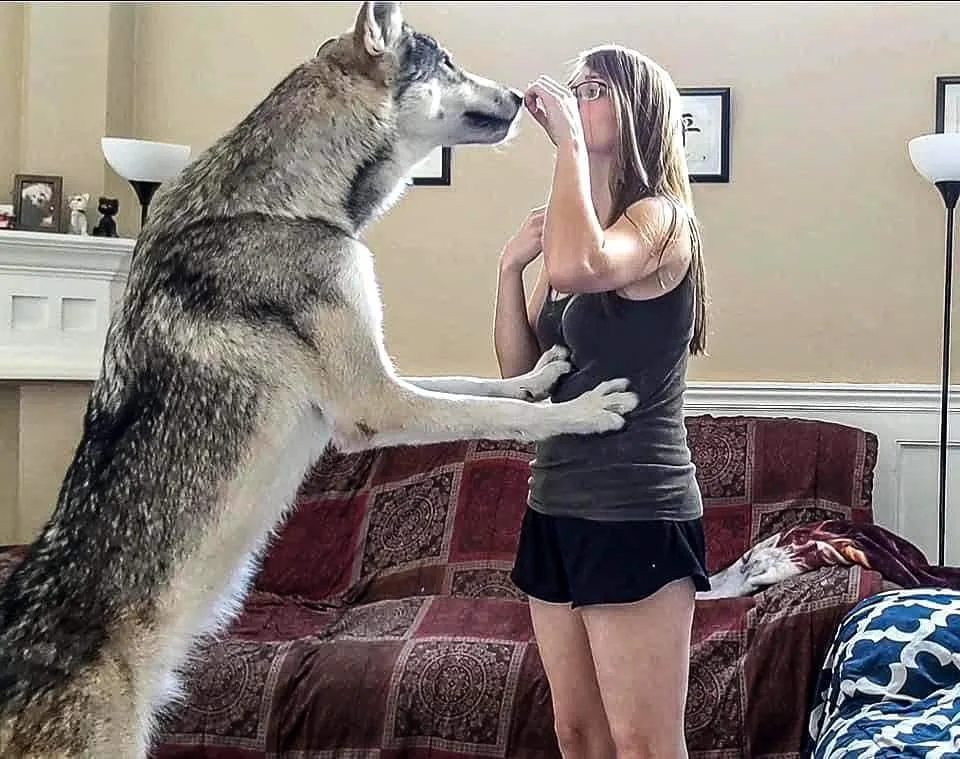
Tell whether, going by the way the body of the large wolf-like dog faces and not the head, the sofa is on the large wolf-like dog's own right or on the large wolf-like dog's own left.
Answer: on the large wolf-like dog's own left

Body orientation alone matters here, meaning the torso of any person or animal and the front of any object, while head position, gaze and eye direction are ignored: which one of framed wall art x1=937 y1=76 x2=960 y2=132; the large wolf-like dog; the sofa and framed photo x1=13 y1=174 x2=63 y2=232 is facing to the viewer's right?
the large wolf-like dog

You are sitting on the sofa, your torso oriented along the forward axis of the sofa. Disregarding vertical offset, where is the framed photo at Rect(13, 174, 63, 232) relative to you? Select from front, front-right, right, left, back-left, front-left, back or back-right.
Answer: back-right

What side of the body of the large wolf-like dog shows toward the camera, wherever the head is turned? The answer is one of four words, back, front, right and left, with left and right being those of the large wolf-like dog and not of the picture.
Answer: right

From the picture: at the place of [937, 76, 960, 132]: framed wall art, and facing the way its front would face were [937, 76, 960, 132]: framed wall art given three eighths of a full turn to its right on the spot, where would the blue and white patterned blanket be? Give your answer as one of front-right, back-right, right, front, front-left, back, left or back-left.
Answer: back-left

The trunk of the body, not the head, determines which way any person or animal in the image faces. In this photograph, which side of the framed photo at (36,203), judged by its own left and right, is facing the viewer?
front

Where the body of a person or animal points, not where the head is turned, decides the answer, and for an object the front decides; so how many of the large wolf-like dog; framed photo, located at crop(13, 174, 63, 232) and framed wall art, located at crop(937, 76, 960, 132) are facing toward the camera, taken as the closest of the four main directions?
2

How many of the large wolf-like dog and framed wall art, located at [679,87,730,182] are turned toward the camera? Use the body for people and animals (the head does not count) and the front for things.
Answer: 1

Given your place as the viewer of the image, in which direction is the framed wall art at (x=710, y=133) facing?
facing the viewer

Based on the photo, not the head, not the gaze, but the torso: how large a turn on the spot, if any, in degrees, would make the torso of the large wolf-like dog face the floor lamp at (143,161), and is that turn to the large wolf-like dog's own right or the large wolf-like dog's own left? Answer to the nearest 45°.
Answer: approximately 90° to the large wolf-like dog's own left

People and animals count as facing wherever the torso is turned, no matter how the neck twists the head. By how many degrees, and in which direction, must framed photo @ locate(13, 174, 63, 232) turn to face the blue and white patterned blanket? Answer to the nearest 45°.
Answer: approximately 45° to its left

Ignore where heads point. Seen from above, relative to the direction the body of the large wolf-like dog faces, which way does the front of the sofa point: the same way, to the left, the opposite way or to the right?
to the right

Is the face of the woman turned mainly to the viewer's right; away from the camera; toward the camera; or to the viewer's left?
to the viewer's left

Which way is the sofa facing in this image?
toward the camera

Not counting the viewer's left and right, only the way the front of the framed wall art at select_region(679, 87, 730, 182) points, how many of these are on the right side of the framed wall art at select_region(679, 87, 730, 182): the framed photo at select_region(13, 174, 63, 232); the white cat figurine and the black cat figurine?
3
